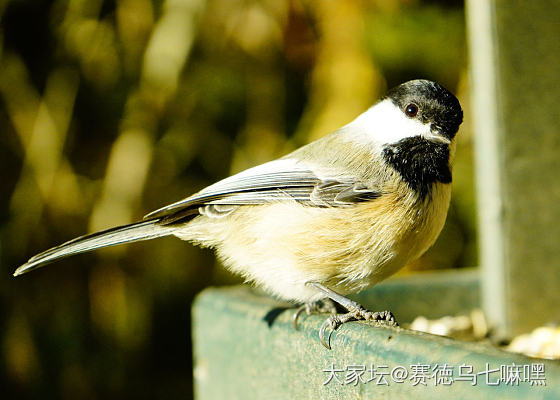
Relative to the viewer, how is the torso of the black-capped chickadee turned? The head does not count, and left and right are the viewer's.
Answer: facing to the right of the viewer
